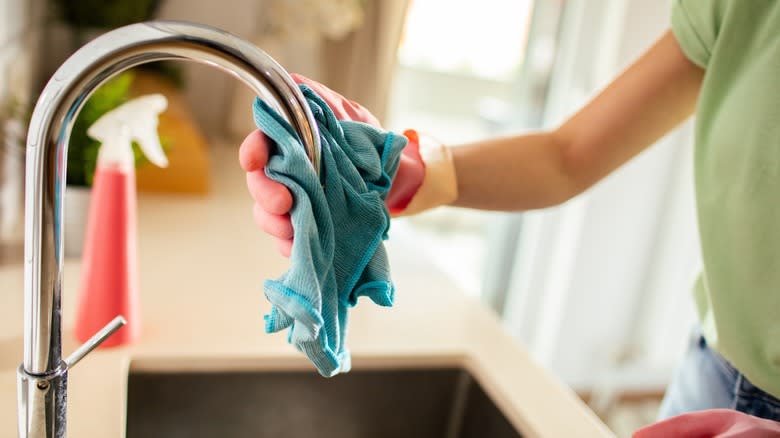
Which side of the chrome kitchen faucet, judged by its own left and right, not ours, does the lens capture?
right

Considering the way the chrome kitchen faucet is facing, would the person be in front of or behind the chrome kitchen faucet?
in front
